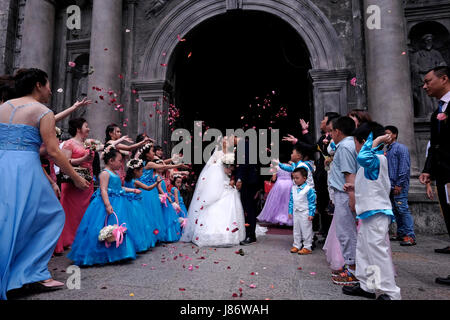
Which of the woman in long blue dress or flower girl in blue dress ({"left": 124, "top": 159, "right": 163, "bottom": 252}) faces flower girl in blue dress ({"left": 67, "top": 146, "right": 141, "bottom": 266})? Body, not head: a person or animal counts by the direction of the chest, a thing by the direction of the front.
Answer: the woman in long blue dress

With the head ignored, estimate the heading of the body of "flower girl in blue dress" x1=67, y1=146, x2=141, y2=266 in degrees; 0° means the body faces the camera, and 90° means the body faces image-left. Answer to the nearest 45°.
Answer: approximately 270°

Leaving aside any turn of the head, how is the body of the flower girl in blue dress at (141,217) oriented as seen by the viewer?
to the viewer's right

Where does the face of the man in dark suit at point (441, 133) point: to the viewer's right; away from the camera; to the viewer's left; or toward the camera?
to the viewer's left

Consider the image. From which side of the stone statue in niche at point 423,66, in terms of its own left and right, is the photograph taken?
front

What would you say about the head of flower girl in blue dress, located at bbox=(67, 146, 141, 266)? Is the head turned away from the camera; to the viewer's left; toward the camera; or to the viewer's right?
to the viewer's right

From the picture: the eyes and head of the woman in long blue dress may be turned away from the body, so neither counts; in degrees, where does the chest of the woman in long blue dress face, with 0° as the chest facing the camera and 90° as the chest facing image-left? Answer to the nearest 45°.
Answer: approximately 225°

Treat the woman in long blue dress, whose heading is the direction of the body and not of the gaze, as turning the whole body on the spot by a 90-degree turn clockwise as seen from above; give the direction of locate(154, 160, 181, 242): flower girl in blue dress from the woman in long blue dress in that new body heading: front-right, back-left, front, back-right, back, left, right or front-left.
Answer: left

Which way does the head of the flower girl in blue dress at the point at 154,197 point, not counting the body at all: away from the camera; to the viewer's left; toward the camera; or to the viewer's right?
to the viewer's right

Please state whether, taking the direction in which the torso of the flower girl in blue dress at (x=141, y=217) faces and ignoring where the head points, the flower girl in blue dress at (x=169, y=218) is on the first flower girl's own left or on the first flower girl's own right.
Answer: on the first flower girl's own left

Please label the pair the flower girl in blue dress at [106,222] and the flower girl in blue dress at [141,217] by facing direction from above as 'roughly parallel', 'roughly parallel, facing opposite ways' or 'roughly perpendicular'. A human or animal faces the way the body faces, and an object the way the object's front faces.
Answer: roughly parallel

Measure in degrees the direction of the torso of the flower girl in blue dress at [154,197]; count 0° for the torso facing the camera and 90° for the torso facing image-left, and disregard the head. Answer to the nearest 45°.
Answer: approximately 270°

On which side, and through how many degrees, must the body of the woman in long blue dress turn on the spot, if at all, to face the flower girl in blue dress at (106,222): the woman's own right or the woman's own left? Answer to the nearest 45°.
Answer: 0° — they already face them

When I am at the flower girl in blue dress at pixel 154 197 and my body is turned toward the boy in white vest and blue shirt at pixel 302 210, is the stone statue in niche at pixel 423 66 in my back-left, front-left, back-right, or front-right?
front-left

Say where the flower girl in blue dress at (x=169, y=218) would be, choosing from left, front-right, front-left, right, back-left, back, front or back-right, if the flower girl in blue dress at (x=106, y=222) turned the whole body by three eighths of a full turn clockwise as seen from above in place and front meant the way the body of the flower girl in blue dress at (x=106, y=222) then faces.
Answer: back

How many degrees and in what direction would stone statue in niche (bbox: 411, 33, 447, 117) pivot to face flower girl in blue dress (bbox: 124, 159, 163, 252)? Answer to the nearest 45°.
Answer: approximately 45° to its right

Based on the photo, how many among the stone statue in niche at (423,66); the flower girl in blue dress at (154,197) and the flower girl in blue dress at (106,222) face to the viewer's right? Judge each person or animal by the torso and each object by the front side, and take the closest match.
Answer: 2

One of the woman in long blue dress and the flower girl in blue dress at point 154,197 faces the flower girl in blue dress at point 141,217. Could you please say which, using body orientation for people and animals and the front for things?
the woman in long blue dress

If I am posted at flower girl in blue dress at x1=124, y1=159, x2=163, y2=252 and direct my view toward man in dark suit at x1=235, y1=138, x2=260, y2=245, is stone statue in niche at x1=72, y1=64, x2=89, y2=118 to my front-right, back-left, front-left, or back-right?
back-left
